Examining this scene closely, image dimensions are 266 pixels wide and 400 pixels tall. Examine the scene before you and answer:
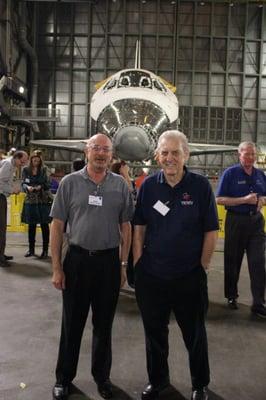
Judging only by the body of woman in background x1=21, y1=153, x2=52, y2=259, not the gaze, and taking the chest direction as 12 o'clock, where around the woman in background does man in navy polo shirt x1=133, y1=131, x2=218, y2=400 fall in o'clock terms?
The man in navy polo shirt is roughly at 10 o'clock from the woman in background.

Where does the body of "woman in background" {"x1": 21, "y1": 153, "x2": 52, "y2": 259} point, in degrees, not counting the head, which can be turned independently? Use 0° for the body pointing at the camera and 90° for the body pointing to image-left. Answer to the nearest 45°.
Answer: approximately 45°

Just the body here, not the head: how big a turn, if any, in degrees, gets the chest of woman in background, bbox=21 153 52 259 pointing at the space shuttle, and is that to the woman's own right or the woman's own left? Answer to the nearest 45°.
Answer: approximately 180°

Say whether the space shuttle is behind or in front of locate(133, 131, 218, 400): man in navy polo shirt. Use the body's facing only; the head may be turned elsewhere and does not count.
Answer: behind

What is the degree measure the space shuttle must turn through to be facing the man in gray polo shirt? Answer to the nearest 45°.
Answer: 0° — it already faces them

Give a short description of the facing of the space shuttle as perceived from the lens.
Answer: facing the viewer

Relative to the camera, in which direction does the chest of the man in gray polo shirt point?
toward the camera

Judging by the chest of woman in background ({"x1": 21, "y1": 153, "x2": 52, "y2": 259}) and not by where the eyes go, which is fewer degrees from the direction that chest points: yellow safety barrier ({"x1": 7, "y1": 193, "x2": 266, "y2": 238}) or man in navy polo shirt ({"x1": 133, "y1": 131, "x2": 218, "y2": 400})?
the man in navy polo shirt

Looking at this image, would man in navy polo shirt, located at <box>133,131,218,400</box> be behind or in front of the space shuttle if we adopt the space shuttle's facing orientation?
in front

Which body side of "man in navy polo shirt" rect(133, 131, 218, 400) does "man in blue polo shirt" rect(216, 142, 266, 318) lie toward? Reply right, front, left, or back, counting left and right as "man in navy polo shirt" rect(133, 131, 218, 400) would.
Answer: back

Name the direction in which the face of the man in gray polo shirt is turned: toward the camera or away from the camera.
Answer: toward the camera

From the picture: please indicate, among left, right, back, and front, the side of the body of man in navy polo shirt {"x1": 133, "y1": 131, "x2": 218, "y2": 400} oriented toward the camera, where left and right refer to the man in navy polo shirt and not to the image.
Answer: front

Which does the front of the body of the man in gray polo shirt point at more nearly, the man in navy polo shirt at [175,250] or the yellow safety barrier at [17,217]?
the man in navy polo shirt

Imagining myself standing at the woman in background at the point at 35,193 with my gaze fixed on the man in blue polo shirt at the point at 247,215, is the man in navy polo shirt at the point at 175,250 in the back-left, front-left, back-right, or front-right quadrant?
front-right

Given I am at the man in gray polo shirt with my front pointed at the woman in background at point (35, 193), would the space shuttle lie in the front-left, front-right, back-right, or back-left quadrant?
front-right
